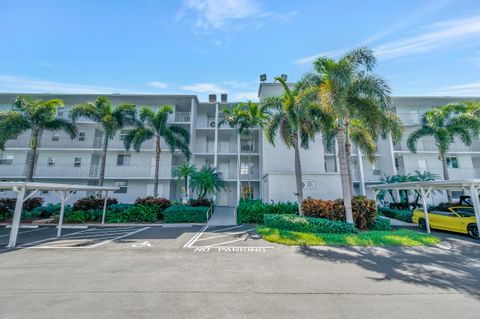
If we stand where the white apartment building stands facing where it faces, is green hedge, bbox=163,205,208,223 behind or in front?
in front

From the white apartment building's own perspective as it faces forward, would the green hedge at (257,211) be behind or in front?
in front

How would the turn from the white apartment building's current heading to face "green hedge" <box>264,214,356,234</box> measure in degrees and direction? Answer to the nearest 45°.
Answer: approximately 45° to its left

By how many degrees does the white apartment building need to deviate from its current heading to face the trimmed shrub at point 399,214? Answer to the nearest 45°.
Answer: approximately 90° to its left

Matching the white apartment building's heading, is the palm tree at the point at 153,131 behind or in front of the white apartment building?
in front

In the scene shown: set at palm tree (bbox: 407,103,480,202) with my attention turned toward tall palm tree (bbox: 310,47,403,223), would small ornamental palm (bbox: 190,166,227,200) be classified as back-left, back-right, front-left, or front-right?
front-right

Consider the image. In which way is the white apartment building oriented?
toward the camera

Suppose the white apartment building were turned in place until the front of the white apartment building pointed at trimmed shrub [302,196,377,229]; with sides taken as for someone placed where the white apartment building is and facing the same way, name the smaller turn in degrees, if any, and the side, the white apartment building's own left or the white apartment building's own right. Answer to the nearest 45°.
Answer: approximately 45° to the white apartment building's own left

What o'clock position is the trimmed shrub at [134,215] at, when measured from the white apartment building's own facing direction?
The trimmed shrub is roughly at 1 o'clock from the white apartment building.
